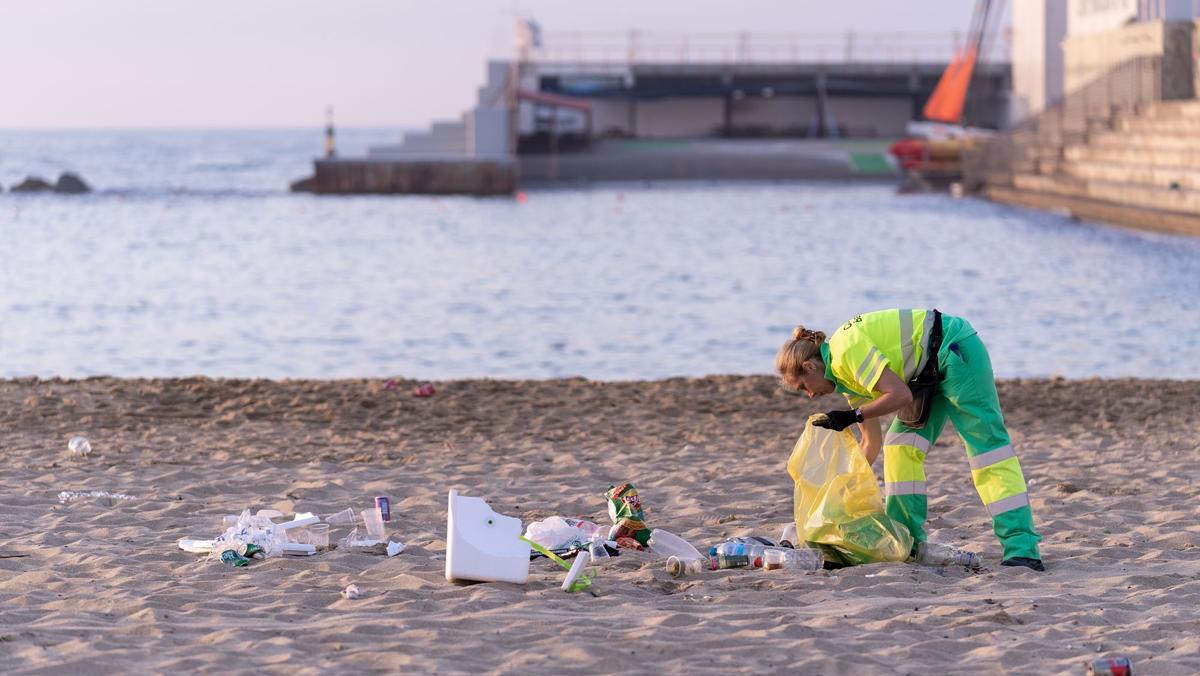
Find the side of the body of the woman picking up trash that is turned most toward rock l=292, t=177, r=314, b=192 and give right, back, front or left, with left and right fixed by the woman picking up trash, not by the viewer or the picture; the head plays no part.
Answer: right

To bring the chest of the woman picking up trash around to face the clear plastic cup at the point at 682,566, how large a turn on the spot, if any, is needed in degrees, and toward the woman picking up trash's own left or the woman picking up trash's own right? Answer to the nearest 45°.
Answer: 0° — they already face it

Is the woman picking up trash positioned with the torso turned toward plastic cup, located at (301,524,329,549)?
yes

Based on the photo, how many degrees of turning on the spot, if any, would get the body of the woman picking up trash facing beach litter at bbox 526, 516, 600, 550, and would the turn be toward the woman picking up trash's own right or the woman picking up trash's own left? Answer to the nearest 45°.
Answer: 0° — they already face it

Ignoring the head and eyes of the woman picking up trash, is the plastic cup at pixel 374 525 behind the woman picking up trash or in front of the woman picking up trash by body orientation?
in front

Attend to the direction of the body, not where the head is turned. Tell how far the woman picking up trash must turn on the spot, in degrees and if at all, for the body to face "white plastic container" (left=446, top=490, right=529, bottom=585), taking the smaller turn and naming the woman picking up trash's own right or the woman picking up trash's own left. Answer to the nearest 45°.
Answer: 0° — they already face it

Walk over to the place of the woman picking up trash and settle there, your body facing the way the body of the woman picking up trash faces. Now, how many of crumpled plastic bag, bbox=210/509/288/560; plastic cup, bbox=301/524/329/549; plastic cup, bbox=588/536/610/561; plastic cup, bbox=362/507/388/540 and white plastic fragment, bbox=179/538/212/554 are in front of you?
5

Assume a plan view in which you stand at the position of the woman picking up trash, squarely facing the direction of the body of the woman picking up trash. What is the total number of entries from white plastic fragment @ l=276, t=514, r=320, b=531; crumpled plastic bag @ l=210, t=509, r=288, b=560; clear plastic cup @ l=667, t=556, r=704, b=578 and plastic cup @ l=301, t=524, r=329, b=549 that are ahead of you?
4

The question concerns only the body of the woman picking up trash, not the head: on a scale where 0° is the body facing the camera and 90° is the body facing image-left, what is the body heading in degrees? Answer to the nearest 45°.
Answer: approximately 90°

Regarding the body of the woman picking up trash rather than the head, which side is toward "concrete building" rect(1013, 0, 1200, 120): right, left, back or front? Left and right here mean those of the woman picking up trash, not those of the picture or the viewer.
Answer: right

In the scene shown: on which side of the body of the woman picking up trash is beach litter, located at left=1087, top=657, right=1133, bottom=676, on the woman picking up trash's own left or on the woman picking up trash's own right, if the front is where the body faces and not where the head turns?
on the woman picking up trash's own left

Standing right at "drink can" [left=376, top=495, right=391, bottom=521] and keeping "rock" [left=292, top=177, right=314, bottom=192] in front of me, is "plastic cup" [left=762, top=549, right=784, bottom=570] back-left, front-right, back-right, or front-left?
back-right

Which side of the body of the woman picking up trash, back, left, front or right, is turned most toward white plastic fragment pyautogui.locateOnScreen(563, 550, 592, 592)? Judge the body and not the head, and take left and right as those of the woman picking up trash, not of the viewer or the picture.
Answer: front

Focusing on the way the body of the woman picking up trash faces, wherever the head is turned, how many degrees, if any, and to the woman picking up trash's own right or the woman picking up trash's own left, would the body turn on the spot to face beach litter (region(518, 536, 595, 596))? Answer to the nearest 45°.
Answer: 0° — they already face it
